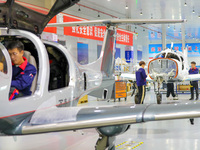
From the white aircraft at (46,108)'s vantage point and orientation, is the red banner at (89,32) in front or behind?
behind

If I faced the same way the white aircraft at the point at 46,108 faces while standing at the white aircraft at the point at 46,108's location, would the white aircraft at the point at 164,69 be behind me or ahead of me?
behind

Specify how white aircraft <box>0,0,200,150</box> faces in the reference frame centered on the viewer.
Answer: facing the viewer and to the left of the viewer

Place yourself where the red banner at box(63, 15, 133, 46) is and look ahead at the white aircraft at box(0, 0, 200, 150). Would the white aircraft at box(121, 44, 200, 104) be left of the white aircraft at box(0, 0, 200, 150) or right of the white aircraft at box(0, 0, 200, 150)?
left
